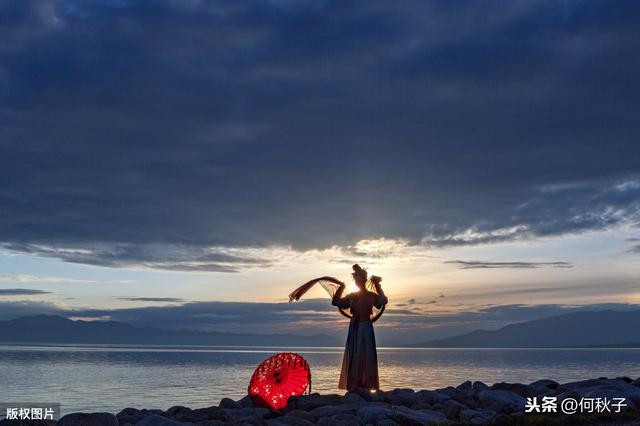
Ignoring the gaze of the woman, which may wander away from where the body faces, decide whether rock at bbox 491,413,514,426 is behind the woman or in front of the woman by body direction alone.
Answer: behind

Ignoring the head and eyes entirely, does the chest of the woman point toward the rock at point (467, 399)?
no

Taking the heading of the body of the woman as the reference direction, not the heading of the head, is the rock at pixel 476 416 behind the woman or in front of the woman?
behind

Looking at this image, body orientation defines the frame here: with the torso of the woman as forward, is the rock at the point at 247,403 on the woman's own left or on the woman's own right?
on the woman's own left

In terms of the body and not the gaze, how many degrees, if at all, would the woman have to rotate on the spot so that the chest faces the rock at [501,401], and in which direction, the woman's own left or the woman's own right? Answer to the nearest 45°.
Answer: approximately 90° to the woman's own right

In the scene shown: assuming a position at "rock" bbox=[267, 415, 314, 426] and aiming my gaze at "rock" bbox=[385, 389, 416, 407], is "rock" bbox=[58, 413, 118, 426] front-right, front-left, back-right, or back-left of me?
back-left

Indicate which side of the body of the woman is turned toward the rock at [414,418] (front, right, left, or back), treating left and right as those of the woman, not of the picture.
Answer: back

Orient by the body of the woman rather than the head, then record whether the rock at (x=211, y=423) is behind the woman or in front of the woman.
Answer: behind

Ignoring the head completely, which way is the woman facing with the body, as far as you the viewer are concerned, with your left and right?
facing away from the viewer

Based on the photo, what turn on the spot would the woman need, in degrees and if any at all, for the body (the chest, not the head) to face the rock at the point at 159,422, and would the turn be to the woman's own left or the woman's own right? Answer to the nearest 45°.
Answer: approximately 135° to the woman's own left

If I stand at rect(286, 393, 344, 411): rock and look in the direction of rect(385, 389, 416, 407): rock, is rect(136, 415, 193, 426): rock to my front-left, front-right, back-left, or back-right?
back-right

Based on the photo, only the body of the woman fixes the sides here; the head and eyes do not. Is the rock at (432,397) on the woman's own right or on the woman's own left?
on the woman's own right

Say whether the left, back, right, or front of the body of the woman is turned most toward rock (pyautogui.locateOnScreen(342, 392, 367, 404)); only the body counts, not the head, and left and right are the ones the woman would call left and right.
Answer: back

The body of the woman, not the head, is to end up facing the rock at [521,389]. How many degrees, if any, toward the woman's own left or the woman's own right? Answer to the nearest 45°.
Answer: approximately 90° to the woman's own right

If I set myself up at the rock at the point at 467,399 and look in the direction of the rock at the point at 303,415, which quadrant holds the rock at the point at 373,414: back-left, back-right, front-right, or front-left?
front-left

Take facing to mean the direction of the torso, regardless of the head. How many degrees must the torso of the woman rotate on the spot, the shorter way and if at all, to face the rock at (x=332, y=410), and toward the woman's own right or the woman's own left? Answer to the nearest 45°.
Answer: approximately 180°

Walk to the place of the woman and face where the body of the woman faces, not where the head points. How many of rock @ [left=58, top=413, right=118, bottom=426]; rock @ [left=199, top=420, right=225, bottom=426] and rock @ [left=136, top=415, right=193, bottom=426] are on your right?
0

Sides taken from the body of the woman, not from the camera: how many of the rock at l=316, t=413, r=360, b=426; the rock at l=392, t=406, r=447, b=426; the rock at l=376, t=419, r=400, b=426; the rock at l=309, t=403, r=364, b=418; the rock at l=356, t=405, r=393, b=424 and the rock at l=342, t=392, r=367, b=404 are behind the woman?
6

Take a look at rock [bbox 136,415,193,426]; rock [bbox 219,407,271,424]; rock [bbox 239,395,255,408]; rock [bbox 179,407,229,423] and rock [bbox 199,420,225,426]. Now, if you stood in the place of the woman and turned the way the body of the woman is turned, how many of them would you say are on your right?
0
